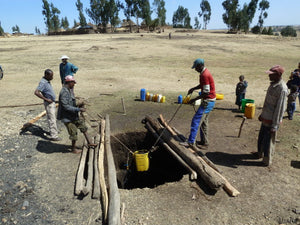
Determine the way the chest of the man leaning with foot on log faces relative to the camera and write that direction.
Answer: to the viewer's right

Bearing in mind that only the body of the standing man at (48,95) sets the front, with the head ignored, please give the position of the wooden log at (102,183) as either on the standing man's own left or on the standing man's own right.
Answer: on the standing man's own right

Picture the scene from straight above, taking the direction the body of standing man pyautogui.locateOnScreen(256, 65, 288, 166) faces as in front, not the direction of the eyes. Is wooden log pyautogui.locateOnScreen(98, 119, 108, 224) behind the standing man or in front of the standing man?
in front

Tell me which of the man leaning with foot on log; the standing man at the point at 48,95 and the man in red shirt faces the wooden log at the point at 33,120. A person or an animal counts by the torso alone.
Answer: the man in red shirt

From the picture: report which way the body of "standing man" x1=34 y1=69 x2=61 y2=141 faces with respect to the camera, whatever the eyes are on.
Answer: to the viewer's right

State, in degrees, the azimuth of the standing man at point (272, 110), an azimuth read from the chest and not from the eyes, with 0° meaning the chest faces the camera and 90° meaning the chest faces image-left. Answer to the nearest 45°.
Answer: approximately 45°

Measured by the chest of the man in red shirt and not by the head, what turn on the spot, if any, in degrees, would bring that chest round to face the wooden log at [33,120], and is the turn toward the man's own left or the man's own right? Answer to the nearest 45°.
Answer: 0° — they already face it

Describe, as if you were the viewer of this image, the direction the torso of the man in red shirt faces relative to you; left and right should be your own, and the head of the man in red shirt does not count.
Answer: facing to the left of the viewer

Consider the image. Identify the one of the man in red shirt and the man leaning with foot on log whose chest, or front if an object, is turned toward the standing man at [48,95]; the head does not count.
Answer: the man in red shirt

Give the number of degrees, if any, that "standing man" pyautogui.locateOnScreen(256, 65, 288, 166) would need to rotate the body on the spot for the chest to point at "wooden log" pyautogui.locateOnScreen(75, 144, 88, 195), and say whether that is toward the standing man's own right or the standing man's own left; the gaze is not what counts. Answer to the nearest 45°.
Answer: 0° — they already face it

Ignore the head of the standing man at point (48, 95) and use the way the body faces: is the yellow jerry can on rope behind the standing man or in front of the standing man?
in front
